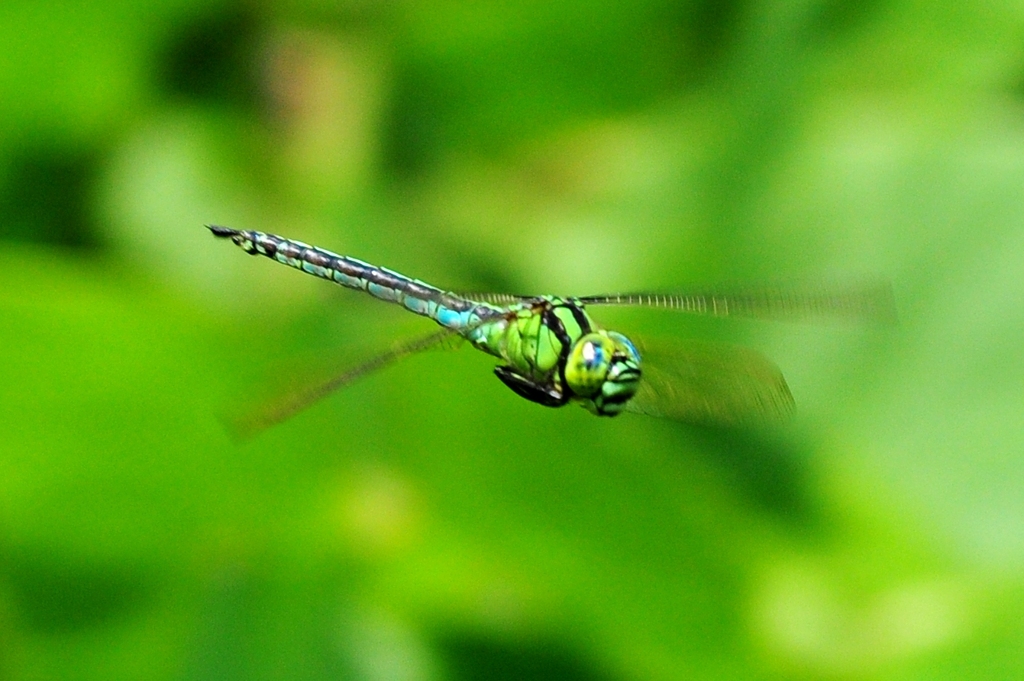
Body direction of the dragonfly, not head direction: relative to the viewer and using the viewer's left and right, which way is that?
facing the viewer and to the right of the viewer
